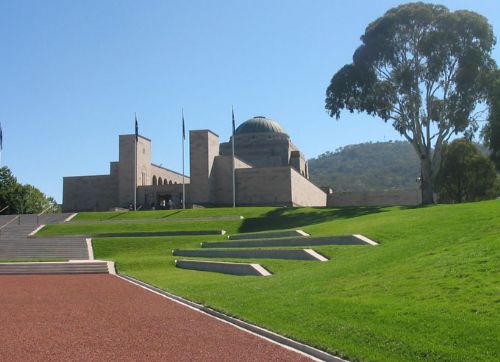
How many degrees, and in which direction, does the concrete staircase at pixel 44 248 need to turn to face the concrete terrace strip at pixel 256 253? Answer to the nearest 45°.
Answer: approximately 45° to its left

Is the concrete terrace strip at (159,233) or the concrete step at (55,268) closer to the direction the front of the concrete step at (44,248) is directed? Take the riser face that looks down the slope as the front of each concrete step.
the concrete step

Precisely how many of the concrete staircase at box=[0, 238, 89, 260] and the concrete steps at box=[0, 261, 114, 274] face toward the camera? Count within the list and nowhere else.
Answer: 2

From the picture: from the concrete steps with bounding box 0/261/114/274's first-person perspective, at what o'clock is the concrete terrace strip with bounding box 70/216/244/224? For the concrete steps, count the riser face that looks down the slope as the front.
The concrete terrace strip is roughly at 7 o'clock from the concrete steps.

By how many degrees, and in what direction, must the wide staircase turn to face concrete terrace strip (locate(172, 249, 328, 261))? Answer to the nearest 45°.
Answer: approximately 45° to its left

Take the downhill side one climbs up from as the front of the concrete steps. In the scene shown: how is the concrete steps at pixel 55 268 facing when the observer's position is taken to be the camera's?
facing the viewer

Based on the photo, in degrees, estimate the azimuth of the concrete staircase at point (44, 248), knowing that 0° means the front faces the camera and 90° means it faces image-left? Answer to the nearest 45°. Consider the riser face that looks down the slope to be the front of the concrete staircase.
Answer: approximately 0°

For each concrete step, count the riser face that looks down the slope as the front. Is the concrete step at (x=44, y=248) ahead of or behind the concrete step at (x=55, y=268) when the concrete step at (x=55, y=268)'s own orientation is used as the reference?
behind

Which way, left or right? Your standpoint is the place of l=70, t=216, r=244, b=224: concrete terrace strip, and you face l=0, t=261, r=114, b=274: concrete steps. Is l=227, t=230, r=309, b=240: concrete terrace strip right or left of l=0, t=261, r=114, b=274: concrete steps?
left

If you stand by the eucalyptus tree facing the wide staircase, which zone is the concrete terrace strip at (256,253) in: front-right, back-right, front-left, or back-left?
front-left

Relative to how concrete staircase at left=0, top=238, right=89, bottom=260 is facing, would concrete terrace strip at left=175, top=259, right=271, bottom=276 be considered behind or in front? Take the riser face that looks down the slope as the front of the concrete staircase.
in front

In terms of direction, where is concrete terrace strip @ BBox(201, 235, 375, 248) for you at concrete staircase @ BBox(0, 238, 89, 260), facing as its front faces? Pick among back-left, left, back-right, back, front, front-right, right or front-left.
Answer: front-left

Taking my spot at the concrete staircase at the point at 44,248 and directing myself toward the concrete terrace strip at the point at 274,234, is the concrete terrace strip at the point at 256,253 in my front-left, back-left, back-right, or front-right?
front-right

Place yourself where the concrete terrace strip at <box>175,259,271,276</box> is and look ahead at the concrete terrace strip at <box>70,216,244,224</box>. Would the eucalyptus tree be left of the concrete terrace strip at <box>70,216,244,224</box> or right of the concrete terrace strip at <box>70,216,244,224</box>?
right

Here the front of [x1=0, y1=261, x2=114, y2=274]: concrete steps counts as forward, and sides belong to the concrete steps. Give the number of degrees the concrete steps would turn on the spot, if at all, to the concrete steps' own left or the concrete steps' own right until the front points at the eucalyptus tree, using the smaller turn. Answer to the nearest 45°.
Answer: approximately 90° to the concrete steps' own left

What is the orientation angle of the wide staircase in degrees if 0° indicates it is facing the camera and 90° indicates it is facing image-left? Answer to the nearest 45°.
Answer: approximately 0°

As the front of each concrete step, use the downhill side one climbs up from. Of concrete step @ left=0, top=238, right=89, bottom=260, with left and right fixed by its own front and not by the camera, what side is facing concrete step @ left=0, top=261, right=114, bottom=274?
front
